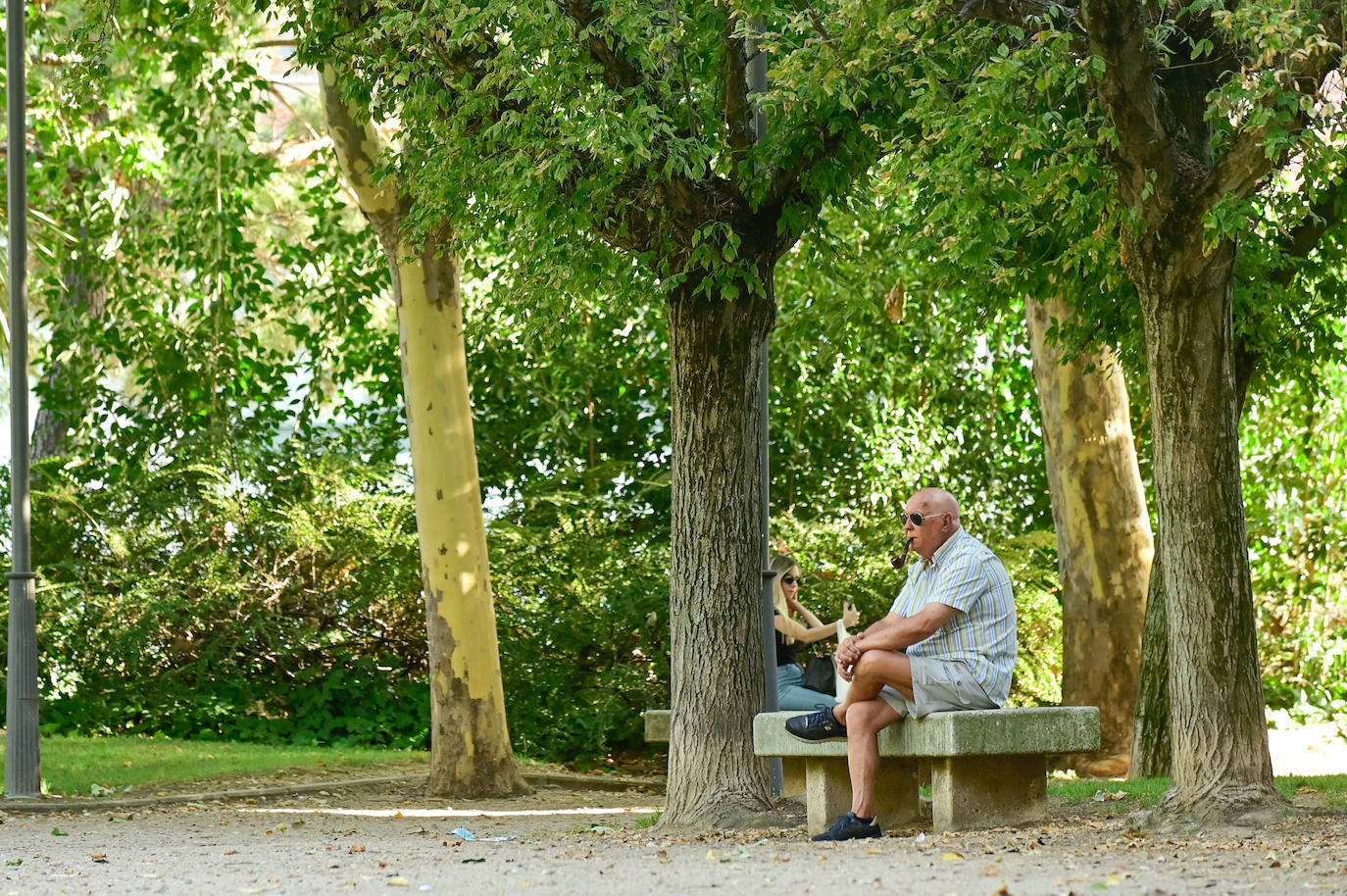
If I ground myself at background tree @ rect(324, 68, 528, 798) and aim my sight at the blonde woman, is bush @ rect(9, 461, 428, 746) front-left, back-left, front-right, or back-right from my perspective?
back-left

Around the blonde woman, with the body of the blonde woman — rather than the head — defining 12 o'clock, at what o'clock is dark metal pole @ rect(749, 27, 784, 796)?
The dark metal pole is roughly at 3 o'clock from the blonde woman.

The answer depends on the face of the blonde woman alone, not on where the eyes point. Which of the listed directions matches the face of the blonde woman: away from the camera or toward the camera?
toward the camera

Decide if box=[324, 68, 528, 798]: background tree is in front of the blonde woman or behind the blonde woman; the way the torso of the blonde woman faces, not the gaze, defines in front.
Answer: behind

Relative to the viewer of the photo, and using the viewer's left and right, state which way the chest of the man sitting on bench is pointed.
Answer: facing to the left of the viewer

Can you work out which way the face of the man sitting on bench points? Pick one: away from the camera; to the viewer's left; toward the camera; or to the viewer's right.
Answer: to the viewer's left

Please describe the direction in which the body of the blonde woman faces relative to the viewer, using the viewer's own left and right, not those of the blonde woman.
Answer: facing to the right of the viewer

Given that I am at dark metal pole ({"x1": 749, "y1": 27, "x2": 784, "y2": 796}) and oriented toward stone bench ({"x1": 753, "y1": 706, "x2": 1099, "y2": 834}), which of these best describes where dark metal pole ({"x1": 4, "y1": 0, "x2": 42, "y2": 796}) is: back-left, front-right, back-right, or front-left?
back-right

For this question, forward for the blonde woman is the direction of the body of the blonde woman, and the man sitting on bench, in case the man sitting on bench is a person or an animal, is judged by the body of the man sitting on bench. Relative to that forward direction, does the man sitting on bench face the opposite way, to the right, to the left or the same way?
the opposite way

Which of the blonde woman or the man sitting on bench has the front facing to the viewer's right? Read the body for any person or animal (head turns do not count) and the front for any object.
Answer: the blonde woman

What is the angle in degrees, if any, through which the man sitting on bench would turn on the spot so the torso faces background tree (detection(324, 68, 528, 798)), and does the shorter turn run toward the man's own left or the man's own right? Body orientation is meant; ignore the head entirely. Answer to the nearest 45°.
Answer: approximately 45° to the man's own right

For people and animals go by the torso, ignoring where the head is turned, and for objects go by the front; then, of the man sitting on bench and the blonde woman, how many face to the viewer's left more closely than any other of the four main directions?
1
